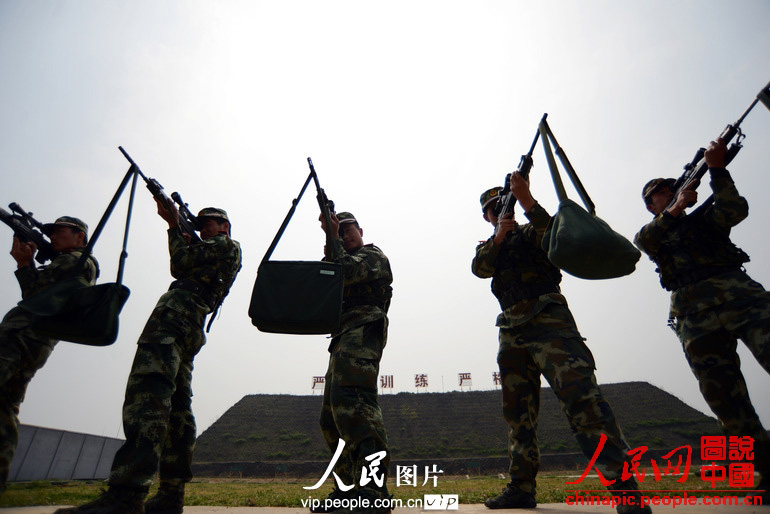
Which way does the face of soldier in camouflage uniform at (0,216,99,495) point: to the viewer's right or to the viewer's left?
to the viewer's left

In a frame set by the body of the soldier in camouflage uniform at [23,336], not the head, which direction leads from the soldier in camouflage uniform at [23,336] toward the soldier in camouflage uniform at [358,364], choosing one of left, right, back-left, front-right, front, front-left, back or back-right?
back-left

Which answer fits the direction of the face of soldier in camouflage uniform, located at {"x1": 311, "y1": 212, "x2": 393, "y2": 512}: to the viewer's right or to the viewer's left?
to the viewer's left

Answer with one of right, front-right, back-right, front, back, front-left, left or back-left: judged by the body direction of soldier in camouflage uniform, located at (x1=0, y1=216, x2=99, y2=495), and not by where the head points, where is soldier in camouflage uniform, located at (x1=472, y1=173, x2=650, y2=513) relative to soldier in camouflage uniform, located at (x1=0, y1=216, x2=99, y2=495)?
back-left

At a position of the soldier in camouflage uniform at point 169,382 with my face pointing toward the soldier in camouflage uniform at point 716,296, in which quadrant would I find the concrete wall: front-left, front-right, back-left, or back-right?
back-left

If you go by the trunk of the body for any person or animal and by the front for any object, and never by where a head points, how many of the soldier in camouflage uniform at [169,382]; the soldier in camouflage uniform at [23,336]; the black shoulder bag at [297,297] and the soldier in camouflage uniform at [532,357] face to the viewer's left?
2

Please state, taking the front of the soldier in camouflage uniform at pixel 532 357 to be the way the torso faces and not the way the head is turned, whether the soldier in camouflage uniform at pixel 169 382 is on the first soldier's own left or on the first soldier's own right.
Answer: on the first soldier's own right

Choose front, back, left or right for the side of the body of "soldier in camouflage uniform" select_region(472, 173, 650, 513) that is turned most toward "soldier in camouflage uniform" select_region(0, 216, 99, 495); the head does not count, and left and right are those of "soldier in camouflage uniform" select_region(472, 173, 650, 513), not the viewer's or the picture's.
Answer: right

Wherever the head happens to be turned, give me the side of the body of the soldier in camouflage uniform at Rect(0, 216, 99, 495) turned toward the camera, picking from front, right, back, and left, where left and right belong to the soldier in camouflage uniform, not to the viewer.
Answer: left

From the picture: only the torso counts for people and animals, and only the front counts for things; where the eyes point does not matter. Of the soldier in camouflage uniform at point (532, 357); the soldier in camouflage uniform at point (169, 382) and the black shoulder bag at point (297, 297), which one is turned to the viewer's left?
the soldier in camouflage uniform at point (169, 382)

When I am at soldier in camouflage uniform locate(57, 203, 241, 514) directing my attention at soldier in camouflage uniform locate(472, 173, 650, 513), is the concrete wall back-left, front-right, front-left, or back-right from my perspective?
back-left

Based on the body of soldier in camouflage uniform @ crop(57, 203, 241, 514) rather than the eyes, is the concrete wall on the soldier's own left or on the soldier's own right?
on the soldier's own right

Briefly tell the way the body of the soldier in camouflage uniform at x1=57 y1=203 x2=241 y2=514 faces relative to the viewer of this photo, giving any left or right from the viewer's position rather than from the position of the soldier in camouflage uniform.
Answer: facing to the left of the viewer

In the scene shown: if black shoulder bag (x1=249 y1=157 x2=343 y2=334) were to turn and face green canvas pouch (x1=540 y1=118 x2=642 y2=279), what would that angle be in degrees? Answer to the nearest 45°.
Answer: approximately 45° to its left

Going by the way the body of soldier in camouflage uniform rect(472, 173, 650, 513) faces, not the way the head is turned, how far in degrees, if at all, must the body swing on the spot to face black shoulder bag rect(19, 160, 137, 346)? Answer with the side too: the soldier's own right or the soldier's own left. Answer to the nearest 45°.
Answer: approximately 45° to the soldier's own right
